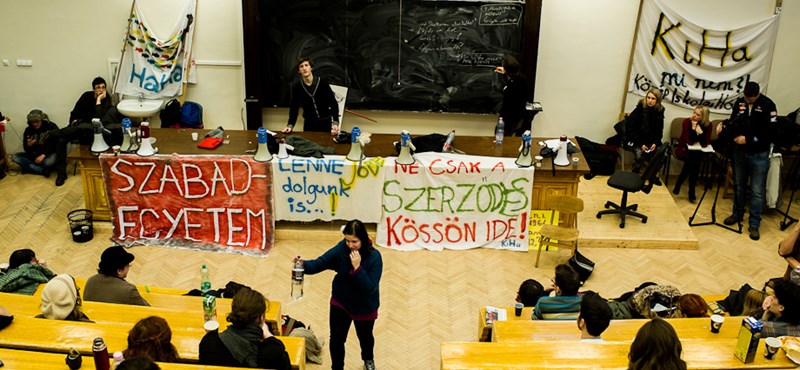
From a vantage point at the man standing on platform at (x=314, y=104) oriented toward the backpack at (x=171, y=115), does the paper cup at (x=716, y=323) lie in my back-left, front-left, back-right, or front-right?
back-left

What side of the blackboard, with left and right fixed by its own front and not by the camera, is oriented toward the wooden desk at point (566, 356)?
front

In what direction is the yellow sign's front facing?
toward the camera

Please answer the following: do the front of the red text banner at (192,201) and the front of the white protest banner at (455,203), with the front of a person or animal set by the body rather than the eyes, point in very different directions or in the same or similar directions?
same or similar directions

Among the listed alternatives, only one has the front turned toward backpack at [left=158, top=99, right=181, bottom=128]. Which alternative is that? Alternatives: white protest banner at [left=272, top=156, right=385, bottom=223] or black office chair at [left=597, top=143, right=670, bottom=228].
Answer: the black office chair

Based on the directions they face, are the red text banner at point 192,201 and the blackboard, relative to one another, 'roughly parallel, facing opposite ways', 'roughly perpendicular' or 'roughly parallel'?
roughly parallel

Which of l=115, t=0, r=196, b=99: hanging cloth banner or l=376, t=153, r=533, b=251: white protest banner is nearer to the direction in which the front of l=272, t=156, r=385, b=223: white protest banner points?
the white protest banner

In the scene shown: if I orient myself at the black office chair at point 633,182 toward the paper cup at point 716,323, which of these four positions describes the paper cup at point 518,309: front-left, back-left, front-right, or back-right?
front-right

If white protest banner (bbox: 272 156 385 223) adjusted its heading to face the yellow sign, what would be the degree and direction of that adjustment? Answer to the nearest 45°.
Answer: approximately 90° to its left

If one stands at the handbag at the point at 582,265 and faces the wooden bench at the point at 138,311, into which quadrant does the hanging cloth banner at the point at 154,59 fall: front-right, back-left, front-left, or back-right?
front-right

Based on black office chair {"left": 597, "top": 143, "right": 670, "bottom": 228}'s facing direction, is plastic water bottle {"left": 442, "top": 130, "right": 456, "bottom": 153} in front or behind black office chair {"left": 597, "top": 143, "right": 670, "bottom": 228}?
in front

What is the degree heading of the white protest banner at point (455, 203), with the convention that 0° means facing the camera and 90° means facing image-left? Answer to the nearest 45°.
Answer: approximately 0°

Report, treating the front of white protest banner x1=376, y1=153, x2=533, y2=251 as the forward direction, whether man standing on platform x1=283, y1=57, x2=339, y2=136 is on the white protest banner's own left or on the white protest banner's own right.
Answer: on the white protest banner's own right

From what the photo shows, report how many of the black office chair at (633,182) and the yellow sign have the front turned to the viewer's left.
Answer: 1

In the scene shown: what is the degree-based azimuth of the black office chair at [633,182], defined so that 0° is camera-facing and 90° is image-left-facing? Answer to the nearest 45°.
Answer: approximately 90°

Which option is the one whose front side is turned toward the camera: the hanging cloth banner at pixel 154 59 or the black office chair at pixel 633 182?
the hanging cloth banner

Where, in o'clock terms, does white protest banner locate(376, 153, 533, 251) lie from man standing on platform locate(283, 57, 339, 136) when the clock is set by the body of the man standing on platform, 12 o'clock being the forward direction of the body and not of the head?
The white protest banner is roughly at 10 o'clock from the man standing on platform.

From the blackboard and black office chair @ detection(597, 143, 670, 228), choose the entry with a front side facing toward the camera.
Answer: the blackboard

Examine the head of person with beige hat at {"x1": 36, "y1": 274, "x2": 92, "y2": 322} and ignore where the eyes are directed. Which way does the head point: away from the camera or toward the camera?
away from the camera

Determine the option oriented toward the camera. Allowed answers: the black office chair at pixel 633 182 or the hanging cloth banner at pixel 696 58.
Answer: the hanging cloth banner

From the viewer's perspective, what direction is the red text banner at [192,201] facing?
toward the camera

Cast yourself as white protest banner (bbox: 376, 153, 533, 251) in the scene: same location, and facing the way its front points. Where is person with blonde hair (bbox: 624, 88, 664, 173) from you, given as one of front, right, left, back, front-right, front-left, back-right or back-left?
back-left
